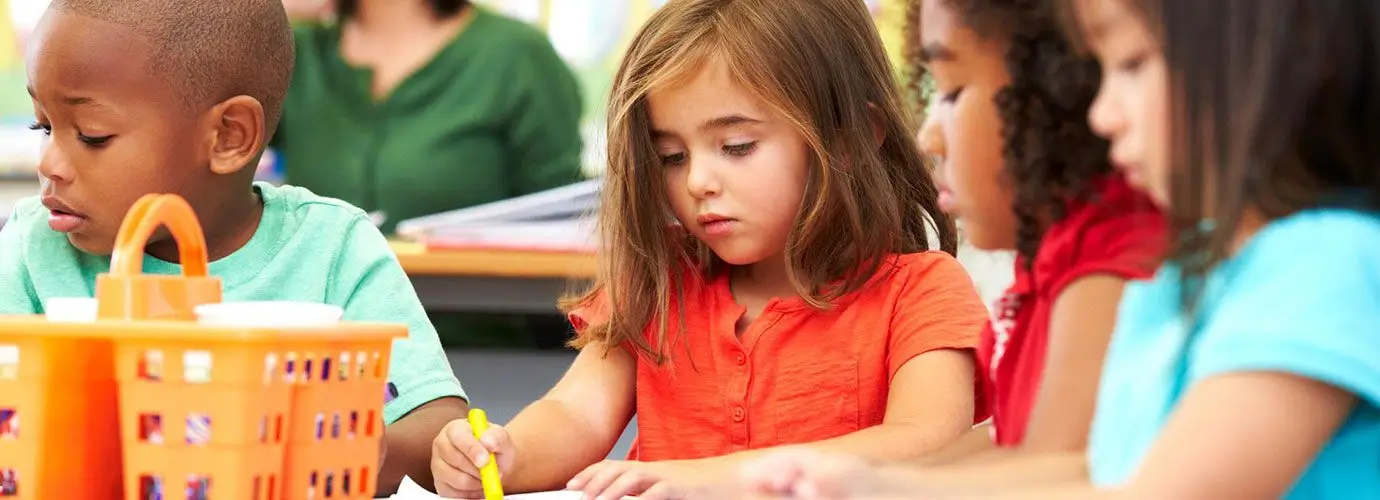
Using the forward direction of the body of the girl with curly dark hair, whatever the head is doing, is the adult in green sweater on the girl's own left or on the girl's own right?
on the girl's own right

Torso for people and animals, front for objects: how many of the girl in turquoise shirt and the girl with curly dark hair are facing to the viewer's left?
2

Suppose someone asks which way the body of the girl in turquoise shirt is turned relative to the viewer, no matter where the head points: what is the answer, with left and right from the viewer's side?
facing to the left of the viewer

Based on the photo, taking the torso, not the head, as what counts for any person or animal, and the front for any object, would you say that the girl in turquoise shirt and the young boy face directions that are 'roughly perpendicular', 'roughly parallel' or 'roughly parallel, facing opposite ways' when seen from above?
roughly perpendicular

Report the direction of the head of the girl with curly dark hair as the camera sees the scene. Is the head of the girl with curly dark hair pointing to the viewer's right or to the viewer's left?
to the viewer's left

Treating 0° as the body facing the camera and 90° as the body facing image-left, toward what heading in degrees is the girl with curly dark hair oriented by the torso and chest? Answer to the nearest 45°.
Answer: approximately 90°
